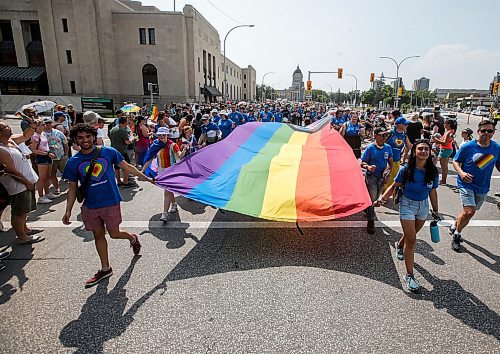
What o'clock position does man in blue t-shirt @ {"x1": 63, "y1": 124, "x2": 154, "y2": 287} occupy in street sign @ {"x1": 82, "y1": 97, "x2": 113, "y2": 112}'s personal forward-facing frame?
The man in blue t-shirt is roughly at 12 o'clock from the street sign.

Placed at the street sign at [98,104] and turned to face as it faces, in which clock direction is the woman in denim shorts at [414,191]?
The woman in denim shorts is roughly at 12 o'clock from the street sign.

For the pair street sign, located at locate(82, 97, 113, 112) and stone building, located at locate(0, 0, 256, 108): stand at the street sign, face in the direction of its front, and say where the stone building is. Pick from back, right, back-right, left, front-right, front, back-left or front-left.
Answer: back

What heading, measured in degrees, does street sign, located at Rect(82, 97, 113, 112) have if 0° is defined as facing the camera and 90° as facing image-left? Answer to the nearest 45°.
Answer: approximately 0°
